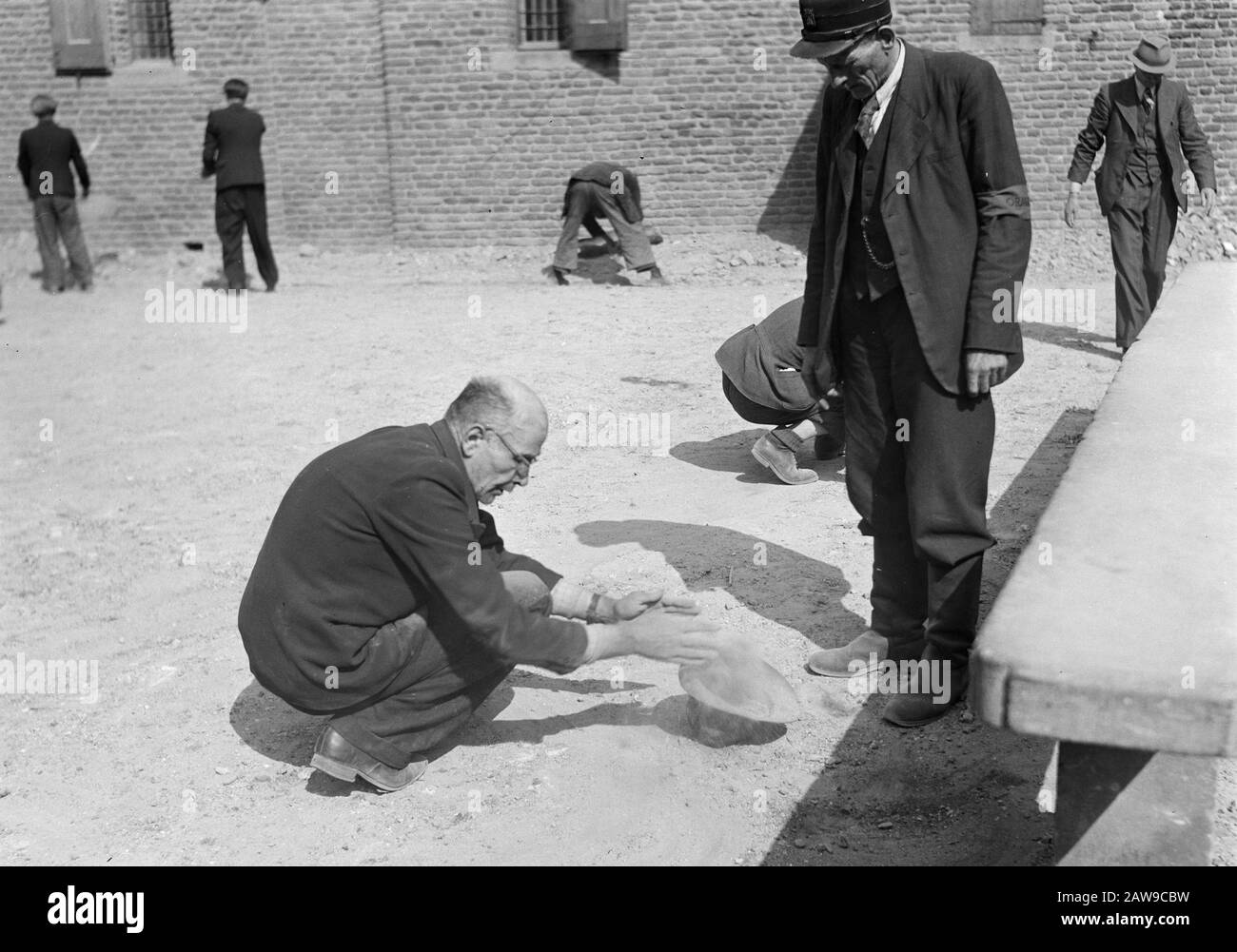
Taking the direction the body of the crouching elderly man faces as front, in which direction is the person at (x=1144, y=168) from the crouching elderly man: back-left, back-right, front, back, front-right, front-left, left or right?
front-left

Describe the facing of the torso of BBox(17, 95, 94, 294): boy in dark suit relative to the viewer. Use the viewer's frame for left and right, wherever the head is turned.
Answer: facing away from the viewer

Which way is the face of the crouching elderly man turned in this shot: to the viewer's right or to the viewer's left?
to the viewer's right

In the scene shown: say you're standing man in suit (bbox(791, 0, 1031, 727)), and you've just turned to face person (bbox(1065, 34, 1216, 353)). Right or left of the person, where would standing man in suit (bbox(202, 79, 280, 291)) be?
left

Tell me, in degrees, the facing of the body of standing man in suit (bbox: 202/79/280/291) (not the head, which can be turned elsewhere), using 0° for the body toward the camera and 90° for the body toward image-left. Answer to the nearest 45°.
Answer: approximately 180°

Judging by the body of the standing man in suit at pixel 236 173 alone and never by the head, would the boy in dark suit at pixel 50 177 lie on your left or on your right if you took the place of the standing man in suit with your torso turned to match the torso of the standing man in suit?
on your left

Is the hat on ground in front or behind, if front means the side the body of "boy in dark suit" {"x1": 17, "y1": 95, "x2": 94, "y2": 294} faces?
behind

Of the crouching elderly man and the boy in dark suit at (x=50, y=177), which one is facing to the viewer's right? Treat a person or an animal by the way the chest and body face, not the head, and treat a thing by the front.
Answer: the crouching elderly man

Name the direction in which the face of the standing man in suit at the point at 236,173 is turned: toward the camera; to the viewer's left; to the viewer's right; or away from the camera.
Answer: away from the camera

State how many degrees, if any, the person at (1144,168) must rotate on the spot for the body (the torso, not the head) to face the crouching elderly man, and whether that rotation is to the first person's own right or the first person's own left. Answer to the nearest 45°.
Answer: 0° — they already face them

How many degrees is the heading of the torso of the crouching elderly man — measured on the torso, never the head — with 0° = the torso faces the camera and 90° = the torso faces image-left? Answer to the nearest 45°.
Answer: approximately 270°

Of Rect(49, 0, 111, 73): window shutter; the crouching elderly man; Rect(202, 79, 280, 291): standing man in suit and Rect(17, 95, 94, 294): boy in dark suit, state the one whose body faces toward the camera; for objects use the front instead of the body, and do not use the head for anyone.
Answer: the window shutter
